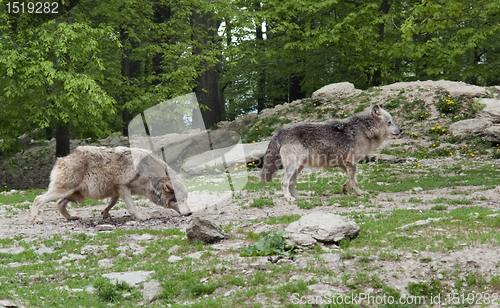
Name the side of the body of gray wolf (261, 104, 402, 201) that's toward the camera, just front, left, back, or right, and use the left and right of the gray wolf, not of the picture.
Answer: right

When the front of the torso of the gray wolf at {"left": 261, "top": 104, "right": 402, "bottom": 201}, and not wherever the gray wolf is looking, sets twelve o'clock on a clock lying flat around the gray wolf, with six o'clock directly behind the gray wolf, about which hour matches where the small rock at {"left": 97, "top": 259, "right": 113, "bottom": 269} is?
The small rock is roughly at 4 o'clock from the gray wolf.

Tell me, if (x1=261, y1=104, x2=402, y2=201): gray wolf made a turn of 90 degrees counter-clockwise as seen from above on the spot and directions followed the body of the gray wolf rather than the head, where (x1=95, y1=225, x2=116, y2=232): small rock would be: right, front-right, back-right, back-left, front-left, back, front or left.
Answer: back-left

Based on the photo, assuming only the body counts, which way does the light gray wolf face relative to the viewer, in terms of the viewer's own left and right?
facing to the right of the viewer

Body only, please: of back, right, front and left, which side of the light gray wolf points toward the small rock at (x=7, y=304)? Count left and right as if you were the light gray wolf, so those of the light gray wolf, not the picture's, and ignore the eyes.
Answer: right

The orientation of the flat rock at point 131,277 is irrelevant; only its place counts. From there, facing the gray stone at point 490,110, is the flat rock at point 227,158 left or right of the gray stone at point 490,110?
left

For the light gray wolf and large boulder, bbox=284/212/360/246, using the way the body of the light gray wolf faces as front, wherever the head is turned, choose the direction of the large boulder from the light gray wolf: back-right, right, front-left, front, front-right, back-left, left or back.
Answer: front-right

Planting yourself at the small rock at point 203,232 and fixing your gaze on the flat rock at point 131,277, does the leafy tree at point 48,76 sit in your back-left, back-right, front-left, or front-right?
back-right

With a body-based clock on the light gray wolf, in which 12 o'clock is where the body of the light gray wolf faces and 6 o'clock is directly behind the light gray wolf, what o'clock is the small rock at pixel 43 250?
The small rock is roughly at 4 o'clock from the light gray wolf.

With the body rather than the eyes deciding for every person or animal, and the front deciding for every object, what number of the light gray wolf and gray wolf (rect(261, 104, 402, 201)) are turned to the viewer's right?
2

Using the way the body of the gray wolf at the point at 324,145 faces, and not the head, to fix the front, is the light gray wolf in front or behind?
behind

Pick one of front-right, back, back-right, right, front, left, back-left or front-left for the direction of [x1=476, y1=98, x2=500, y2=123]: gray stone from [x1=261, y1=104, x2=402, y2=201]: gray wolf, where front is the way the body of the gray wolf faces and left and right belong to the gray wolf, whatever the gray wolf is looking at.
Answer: front-left

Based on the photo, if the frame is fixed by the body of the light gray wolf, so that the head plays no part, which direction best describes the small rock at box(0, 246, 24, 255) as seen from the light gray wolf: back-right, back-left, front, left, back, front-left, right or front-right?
back-right
